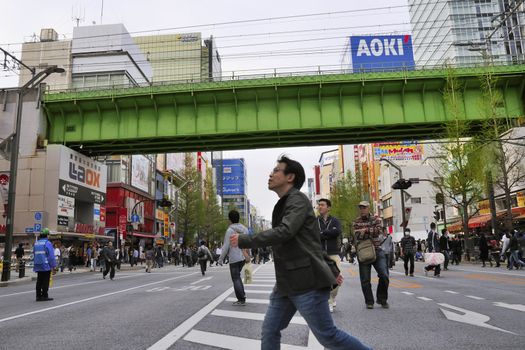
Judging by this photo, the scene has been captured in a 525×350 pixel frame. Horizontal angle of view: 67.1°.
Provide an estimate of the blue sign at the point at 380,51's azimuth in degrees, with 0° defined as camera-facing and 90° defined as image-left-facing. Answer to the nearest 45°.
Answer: approximately 0°

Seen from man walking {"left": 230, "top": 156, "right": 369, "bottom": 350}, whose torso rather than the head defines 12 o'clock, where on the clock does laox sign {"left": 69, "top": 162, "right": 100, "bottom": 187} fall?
The laox sign is roughly at 2 o'clock from the man walking.

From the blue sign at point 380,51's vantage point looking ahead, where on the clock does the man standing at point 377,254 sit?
The man standing is roughly at 12 o'clock from the blue sign.

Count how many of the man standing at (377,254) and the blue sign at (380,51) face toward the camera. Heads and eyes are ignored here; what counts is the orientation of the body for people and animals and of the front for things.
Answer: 2

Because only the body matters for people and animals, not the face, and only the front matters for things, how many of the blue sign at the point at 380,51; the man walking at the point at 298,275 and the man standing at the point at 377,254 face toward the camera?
2

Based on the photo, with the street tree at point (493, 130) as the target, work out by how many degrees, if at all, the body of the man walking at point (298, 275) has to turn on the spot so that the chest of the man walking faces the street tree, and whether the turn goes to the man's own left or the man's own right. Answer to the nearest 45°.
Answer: approximately 135° to the man's own right

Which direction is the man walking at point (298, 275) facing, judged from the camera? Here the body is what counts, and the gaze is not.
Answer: to the viewer's left

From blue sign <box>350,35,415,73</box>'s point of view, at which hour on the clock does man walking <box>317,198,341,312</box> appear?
The man walking is roughly at 12 o'clock from the blue sign.

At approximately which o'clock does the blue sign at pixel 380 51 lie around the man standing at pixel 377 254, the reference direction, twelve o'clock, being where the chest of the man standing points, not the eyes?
The blue sign is roughly at 6 o'clock from the man standing.

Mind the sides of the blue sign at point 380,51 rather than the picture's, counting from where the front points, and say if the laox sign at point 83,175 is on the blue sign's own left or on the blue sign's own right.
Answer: on the blue sign's own right
